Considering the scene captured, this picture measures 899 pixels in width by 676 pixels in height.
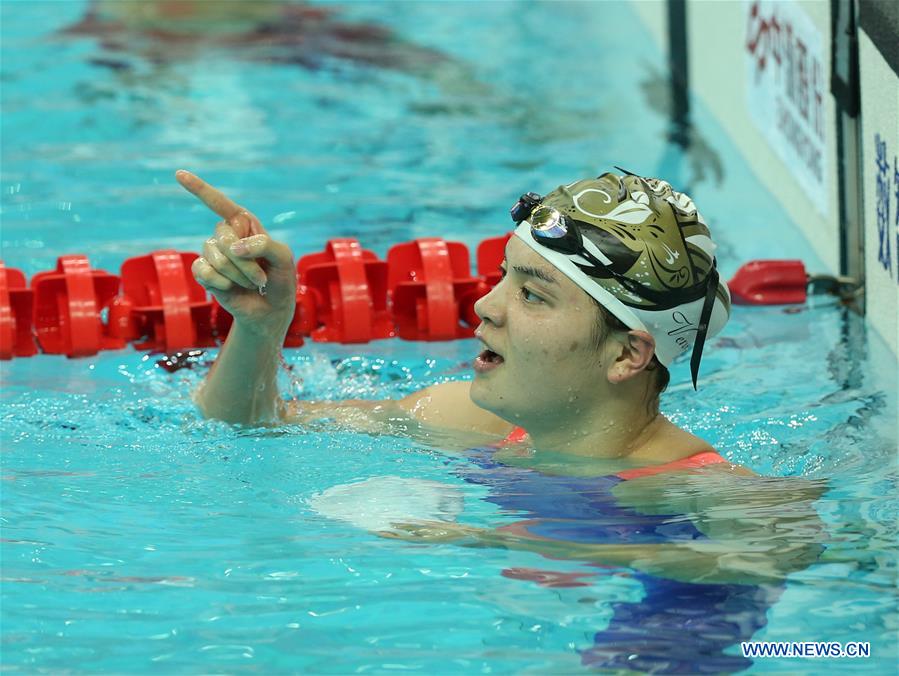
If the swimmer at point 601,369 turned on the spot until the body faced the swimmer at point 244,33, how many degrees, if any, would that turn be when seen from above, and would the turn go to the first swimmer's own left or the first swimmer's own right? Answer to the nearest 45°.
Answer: approximately 135° to the first swimmer's own right

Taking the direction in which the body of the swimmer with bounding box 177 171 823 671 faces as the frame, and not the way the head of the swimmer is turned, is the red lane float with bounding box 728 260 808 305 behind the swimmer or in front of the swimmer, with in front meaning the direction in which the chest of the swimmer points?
behind

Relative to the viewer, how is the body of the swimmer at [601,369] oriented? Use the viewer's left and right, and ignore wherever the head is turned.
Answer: facing the viewer and to the left of the viewer

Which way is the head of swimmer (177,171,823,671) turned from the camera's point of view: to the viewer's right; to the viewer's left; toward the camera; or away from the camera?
to the viewer's left
